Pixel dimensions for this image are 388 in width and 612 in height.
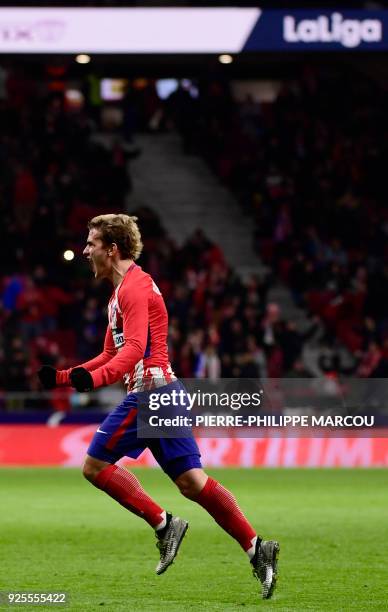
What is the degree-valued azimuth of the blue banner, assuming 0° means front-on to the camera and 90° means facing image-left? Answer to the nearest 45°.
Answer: approximately 0°

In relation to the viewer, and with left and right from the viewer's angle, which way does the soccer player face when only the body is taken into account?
facing to the left of the viewer

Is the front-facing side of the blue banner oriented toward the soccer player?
yes

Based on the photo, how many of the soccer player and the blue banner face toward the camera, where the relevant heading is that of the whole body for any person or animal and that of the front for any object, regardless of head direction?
1

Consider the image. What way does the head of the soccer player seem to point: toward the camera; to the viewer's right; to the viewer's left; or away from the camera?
to the viewer's left

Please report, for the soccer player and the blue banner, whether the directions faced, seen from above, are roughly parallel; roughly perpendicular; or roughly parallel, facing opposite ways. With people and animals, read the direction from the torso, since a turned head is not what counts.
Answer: roughly perpendicular

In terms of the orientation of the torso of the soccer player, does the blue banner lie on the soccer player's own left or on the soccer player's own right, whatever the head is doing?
on the soccer player's own right
